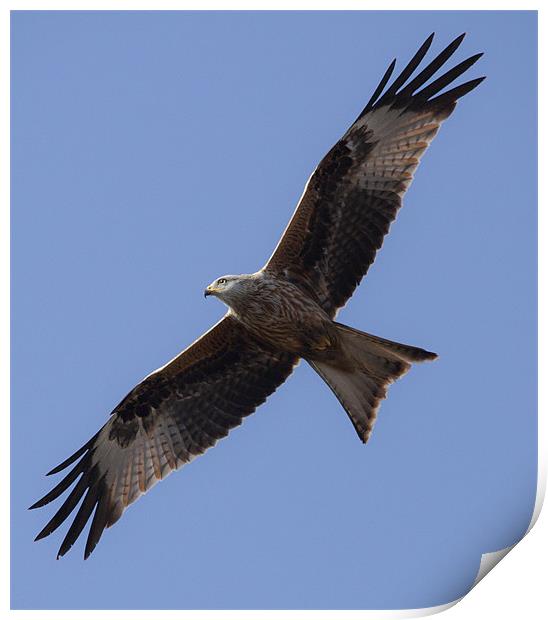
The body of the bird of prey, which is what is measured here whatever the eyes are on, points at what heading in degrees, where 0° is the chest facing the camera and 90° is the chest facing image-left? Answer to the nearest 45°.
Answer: approximately 90°
